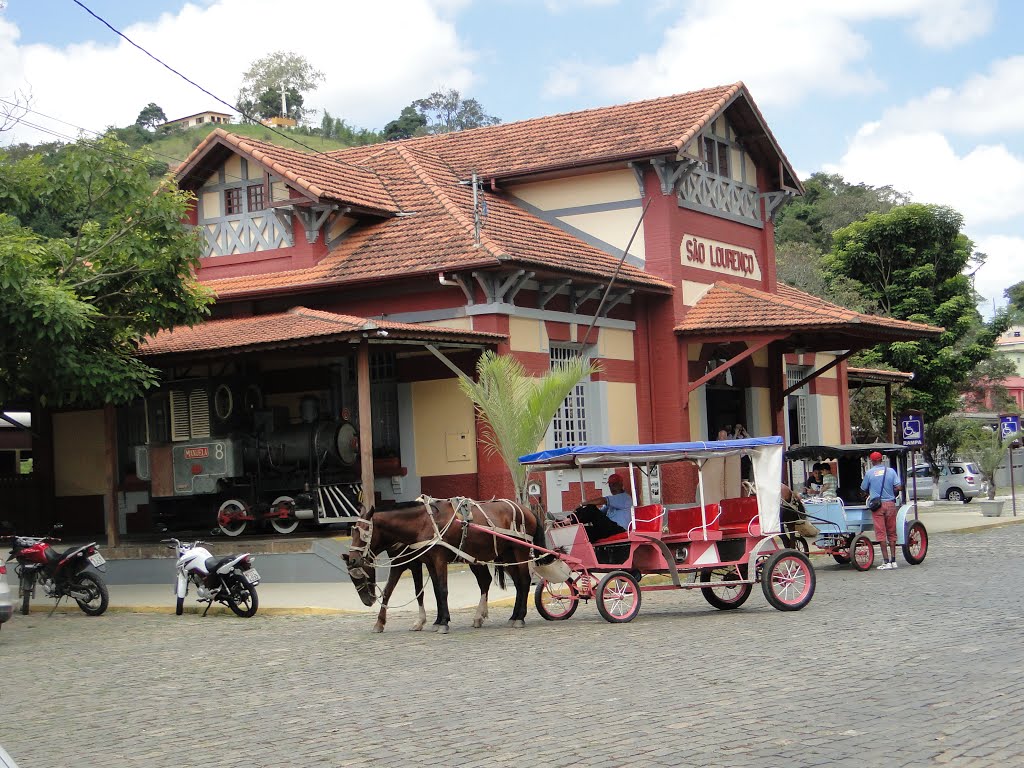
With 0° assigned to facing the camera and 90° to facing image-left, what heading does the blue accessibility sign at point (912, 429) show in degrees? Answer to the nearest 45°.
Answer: approximately 0°

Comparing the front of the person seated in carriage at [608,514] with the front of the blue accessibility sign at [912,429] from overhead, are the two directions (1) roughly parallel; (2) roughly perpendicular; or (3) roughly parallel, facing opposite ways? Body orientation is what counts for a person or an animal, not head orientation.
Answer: roughly perpendicular

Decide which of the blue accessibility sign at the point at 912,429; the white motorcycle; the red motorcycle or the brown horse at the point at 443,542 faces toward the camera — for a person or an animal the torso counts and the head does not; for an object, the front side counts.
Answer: the blue accessibility sign

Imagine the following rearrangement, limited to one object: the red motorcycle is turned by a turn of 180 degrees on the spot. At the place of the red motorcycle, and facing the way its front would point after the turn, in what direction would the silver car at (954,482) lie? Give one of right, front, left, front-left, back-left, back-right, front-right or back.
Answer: left

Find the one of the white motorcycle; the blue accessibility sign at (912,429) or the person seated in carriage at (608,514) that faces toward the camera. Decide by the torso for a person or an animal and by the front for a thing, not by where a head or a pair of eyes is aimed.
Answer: the blue accessibility sign

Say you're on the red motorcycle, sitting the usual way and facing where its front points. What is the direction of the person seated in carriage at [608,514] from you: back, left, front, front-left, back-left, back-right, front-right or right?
back

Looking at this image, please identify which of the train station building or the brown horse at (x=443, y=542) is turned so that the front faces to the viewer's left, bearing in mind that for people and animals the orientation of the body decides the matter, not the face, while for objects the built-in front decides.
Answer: the brown horse

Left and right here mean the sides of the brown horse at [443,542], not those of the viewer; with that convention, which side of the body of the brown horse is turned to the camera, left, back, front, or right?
left

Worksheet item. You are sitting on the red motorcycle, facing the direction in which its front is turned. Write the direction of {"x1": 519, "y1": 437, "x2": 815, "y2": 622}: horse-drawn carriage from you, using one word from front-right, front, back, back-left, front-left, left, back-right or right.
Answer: back

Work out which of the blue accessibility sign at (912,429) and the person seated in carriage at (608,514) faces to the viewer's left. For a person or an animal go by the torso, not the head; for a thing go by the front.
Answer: the person seated in carriage

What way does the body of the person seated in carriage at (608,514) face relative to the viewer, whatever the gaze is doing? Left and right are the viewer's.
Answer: facing to the left of the viewer

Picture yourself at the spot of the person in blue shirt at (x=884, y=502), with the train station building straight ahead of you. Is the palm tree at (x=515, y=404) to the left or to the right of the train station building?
left

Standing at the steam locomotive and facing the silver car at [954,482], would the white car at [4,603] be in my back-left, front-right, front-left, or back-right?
back-right

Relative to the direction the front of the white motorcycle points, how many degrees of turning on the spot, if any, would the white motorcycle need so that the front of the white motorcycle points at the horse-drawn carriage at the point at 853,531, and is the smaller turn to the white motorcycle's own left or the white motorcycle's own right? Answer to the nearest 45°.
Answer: approximately 135° to the white motorcycle's own right

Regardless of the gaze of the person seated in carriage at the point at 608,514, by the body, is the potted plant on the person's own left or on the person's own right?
on the person's own right

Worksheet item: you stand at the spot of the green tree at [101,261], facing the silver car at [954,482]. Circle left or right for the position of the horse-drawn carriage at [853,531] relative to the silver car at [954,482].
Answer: right

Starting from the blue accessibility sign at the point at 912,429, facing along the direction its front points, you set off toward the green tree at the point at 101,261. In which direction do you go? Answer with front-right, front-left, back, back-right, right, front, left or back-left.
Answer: front-right
